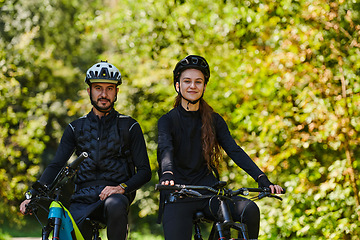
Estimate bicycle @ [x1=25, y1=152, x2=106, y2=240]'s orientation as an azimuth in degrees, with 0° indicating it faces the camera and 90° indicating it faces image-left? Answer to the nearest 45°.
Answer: approximately 45°

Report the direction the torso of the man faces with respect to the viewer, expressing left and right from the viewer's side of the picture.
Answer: facing the viewer

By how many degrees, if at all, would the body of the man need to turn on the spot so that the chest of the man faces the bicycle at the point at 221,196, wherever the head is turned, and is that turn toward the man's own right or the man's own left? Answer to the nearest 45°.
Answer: approximately 45° to the man's own left

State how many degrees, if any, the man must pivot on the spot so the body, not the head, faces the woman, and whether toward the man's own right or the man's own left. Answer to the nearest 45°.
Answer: approximately 45° to the man's own left

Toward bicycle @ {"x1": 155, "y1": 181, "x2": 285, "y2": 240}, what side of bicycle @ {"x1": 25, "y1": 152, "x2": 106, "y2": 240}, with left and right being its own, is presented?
left
